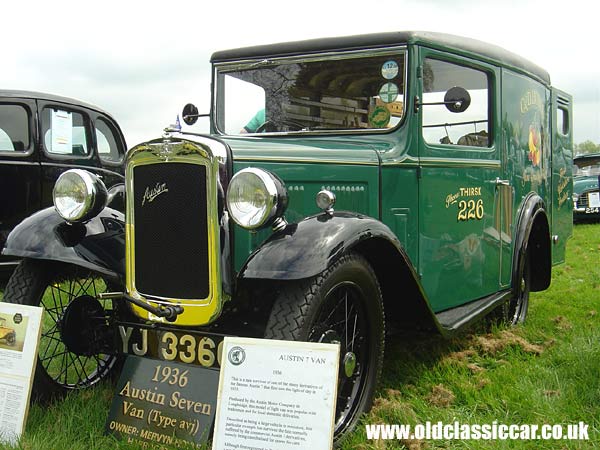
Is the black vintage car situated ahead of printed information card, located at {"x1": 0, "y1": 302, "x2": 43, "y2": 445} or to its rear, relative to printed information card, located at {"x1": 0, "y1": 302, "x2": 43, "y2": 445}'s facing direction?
to the rear

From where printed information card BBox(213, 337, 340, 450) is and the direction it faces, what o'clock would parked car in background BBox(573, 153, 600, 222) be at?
The parked car in background is roughly at 7 o'clock from the printed information card.

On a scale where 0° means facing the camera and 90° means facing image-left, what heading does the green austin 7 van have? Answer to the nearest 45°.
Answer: approximately 45°

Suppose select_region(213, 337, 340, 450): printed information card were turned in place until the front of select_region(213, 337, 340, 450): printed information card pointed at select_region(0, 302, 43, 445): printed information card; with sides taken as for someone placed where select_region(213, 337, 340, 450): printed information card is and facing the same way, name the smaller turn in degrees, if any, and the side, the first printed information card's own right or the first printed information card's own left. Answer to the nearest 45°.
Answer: approximately 135° to the first printed information card's own right

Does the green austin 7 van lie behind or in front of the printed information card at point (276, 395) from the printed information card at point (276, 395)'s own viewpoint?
behind

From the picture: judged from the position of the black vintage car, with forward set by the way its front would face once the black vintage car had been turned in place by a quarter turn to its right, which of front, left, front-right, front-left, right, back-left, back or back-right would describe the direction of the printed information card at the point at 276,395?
back

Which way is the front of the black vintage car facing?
to the viewer's left

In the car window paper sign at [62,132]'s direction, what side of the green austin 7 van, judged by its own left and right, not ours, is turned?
right

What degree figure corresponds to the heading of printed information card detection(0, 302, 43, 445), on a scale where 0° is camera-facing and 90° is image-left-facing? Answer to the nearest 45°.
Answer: approximately 0°

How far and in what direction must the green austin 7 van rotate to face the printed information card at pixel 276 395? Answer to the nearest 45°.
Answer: approximately 45° to its left
